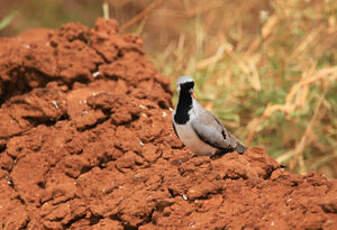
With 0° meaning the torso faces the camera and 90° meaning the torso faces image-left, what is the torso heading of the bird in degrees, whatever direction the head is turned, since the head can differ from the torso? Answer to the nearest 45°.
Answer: approximately 45°
